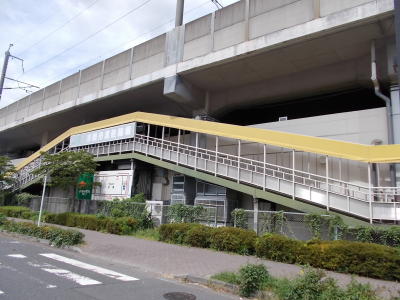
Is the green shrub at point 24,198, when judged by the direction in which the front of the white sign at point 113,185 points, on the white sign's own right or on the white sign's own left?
on the white sign's own right

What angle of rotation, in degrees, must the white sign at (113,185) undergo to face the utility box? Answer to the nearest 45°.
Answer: approximately 45° to its left

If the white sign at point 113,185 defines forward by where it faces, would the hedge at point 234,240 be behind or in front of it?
in front

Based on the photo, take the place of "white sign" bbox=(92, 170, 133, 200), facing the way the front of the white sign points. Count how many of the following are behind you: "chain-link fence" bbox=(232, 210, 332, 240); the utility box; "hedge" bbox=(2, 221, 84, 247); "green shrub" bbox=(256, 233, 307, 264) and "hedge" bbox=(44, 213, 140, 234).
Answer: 0

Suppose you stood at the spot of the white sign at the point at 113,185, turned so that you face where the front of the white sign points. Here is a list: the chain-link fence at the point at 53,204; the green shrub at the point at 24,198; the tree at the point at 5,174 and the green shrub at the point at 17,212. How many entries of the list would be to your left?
0

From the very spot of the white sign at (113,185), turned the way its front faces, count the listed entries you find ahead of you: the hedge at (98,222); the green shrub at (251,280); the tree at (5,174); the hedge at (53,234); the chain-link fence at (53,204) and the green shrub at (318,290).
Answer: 4

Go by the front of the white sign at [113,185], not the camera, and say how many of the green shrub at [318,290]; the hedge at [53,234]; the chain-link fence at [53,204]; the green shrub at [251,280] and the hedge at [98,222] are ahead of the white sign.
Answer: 4

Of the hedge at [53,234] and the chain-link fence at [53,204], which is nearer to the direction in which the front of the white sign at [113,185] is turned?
the hedge

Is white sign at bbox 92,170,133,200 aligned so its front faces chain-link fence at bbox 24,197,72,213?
no

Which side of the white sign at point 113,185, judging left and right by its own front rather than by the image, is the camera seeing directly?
front

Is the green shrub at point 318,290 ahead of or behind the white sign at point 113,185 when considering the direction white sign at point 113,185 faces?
ahead

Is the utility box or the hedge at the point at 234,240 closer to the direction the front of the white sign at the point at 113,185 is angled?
the hedge

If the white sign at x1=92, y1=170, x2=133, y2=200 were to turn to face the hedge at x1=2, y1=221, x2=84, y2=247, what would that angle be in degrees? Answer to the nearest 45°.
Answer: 0° — it already faces it

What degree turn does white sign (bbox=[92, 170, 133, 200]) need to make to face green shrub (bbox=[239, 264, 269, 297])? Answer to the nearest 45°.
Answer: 0° — it already faces it

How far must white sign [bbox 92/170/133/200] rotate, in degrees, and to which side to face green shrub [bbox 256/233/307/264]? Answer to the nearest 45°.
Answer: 0° — it already faces it

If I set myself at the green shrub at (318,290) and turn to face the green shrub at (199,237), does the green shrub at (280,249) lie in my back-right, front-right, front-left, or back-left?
front-right
